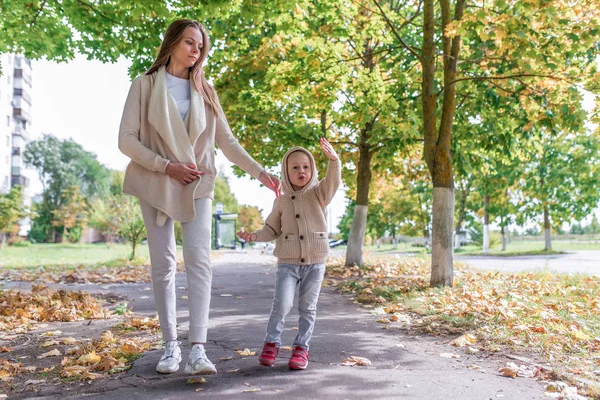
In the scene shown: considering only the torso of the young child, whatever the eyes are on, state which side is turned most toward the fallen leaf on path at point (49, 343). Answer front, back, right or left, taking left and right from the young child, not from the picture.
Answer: right

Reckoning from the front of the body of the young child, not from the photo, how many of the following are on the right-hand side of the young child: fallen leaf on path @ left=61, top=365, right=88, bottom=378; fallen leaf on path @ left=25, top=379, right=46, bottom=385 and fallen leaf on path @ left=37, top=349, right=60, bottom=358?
3

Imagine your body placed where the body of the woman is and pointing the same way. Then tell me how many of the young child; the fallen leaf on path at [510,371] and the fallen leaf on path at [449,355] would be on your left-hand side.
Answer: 3

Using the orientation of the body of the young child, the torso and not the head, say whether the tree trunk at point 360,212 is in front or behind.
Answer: behind

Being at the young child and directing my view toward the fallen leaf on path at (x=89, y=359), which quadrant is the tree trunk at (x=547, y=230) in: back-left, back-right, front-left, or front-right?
back-right

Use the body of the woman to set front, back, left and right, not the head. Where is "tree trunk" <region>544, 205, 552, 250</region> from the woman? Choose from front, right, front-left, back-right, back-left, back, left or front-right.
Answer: back-left

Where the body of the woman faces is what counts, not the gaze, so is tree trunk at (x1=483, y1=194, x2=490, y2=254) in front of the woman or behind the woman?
behind

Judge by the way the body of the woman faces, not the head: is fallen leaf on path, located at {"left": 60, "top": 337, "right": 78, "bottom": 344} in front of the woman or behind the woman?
behind

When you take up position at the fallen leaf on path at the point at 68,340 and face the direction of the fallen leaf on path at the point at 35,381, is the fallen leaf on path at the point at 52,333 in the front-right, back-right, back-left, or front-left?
back-right

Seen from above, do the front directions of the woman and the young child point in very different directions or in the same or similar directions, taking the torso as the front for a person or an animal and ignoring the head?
same or similar directions

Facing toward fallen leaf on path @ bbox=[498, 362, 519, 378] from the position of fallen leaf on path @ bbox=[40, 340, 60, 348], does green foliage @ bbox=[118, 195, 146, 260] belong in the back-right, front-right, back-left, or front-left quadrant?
back-left

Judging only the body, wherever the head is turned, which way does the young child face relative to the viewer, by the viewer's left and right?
facing the viewer

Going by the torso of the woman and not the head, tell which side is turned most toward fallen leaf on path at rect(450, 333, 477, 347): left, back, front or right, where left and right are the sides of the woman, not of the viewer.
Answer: left

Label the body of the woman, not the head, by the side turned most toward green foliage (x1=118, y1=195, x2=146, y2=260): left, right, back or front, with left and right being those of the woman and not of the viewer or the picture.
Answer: back

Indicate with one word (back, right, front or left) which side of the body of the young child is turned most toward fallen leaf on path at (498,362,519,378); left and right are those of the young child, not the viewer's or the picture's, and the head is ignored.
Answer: left

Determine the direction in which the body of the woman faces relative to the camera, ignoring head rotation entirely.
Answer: toward the camera

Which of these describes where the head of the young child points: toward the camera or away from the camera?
toward the camera

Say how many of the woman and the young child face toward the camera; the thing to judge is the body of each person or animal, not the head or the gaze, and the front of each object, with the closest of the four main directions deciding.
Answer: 2

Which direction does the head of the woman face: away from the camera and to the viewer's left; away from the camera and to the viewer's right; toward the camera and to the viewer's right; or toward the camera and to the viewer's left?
toward the camera and to the viewer's right
